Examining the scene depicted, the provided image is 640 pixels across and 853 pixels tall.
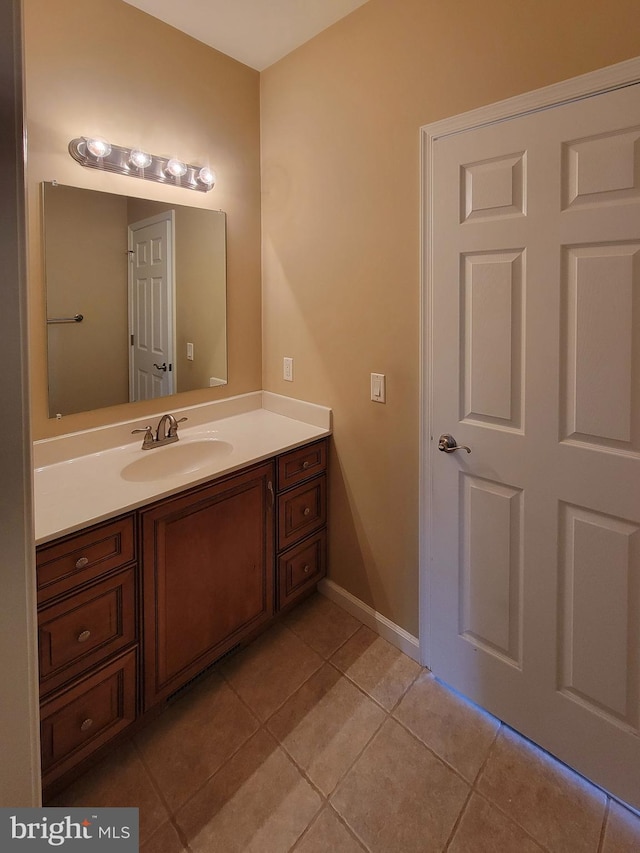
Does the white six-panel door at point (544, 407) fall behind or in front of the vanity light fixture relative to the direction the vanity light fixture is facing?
in front

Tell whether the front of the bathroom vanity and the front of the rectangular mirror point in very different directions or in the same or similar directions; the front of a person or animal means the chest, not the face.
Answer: same or similar directions

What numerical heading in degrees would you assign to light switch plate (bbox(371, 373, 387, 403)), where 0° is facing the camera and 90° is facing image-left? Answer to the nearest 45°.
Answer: approximately 45°

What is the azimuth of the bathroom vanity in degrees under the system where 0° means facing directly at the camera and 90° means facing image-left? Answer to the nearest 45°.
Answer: approximately 315°
